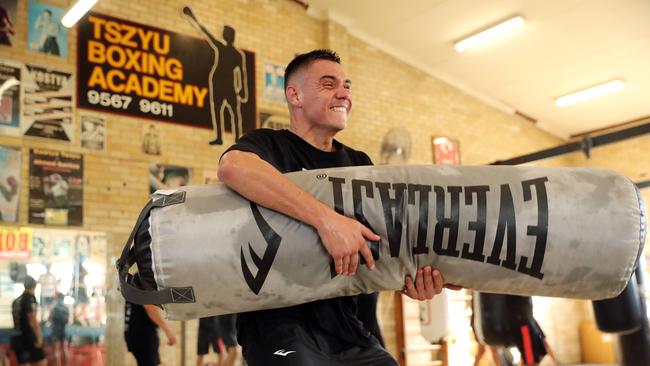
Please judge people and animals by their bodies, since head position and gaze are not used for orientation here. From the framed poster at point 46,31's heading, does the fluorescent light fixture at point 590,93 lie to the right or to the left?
on its left

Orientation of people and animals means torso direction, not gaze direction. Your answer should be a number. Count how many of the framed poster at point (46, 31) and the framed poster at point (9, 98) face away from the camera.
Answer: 0

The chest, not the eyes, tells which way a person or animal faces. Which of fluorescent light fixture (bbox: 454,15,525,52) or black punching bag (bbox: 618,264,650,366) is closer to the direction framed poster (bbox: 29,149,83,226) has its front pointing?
the black punching bag

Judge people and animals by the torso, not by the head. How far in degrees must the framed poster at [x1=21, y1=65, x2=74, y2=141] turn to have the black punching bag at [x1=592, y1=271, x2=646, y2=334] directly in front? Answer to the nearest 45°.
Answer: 0° — it already faces it

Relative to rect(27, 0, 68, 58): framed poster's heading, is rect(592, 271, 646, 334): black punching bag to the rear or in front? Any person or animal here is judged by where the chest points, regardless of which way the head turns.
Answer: in front

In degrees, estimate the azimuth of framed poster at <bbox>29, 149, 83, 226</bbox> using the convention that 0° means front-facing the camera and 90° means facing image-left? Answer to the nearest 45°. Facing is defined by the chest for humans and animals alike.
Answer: approximately 315°

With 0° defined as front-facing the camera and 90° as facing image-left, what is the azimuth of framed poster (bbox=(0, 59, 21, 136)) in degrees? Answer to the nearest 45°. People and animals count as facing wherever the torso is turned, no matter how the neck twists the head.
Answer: approximately 315°

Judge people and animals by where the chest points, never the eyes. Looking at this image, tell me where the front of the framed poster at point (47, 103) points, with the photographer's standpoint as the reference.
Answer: facing the viewer and to the right of the viewer
